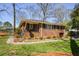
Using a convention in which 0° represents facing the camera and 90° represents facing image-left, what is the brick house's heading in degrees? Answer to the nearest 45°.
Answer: approximately 315°
